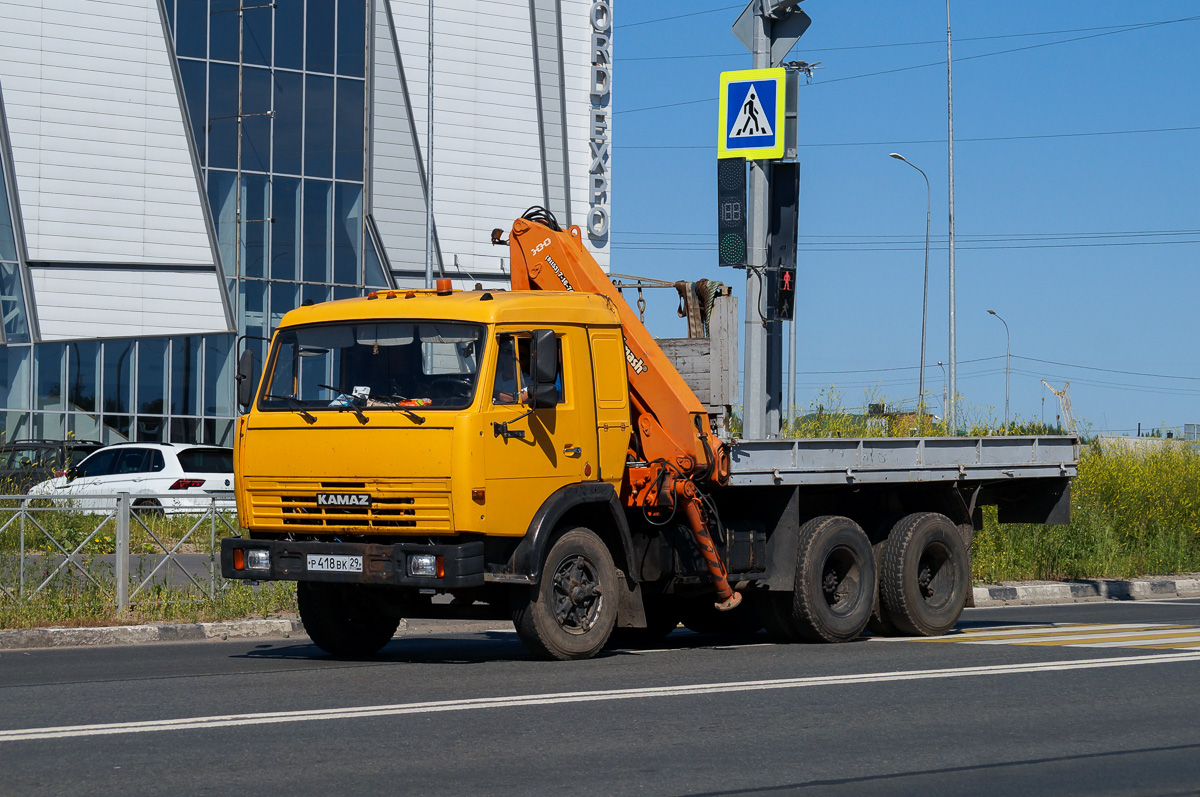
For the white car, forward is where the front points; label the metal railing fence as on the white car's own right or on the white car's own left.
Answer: on the white car's own left

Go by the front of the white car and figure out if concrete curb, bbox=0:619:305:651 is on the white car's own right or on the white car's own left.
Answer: on the white car's own left

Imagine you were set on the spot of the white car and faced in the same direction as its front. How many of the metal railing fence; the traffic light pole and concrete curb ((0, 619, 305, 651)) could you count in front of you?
0

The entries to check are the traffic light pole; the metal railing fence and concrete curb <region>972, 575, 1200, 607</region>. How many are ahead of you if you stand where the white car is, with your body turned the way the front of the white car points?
0

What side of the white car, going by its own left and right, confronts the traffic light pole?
back

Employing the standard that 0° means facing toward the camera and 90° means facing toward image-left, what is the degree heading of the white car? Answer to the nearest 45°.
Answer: approximately 135°

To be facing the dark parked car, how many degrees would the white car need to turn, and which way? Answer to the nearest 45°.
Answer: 0° — it already faces it

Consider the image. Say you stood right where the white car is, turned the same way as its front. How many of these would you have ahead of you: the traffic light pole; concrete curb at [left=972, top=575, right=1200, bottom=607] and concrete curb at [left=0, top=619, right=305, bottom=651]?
0

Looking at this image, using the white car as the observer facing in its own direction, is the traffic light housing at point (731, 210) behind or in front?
behind

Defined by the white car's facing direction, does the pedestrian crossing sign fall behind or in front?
behind

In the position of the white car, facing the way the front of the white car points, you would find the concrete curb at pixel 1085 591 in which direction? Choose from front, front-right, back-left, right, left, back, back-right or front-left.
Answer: back
